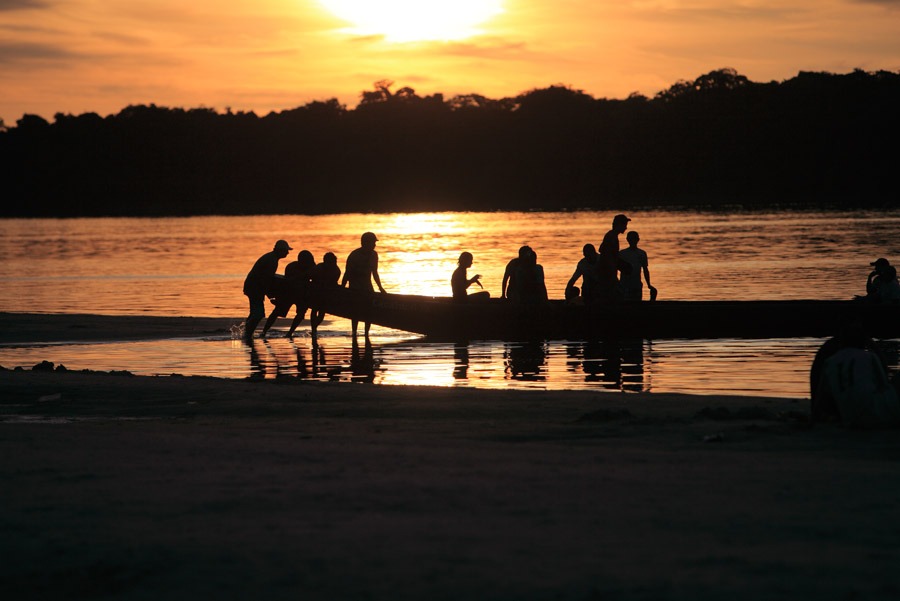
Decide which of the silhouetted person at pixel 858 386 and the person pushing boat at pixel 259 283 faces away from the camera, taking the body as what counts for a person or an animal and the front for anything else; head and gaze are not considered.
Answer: the silhouetted person

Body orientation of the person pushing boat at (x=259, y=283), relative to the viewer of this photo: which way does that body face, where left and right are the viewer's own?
facing to the right of the viewer

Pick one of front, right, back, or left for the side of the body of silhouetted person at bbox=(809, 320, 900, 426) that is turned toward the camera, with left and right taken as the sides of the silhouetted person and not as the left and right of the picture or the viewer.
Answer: back

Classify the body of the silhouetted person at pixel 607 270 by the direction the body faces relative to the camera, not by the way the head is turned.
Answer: to the viewer's right

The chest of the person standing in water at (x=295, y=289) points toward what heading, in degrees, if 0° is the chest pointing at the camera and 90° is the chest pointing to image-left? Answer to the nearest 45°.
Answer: approximately 270°

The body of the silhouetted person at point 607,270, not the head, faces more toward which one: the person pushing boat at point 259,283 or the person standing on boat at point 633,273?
the person standing on boat

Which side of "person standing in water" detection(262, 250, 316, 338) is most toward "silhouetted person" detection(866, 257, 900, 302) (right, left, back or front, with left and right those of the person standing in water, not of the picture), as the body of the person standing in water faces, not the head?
front

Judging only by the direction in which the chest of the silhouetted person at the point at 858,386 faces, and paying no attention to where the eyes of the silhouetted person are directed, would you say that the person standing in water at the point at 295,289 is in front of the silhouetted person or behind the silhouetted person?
in front

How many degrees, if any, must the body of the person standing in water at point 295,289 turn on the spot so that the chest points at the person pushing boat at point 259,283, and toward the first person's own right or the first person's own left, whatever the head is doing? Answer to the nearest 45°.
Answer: approximately 180°
